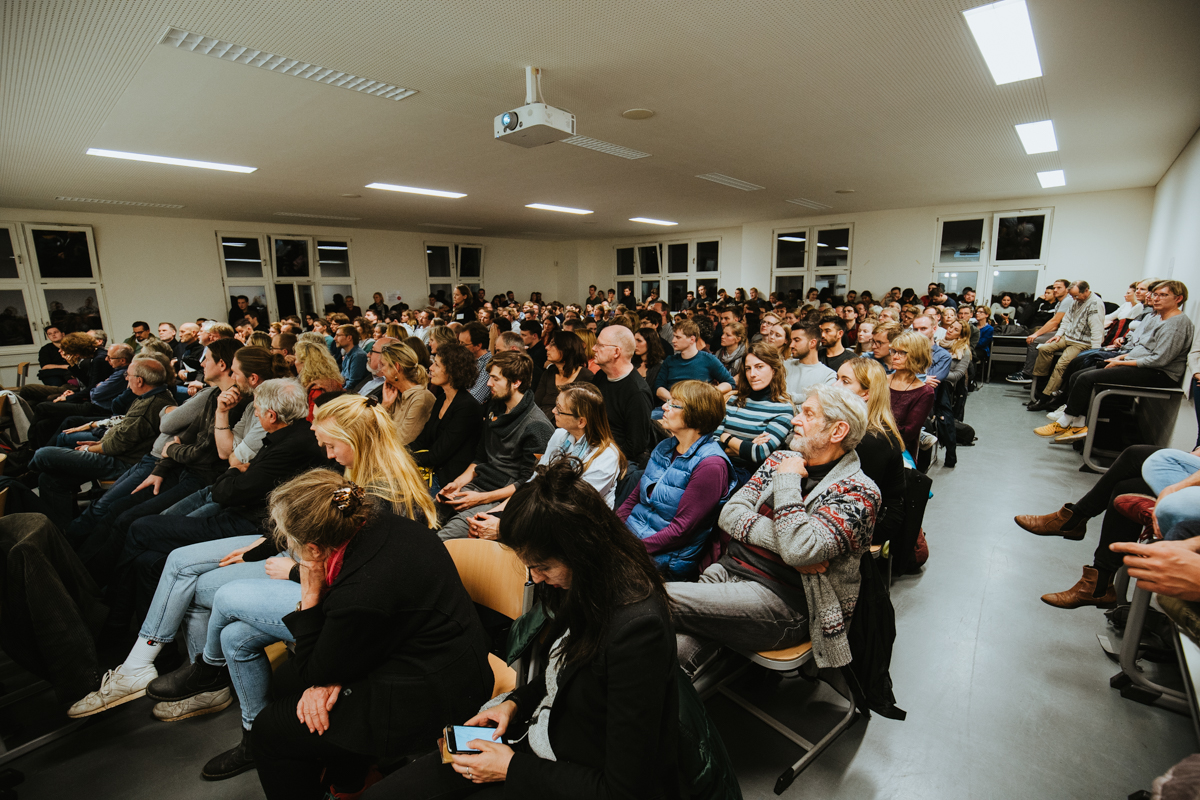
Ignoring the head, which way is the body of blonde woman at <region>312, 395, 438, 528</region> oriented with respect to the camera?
to the viewer's left

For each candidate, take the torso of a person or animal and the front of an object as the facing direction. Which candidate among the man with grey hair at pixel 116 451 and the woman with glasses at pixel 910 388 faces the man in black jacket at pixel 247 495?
the woman with glasses

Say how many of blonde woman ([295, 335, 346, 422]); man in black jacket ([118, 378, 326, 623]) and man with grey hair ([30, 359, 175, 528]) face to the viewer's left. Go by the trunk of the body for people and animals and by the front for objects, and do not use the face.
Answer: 3

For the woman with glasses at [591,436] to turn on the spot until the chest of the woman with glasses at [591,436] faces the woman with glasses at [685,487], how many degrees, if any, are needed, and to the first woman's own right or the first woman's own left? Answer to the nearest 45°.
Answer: approximately 90° to the first woman's own left

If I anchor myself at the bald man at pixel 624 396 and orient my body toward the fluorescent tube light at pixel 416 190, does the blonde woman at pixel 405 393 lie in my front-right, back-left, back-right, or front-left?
front-left

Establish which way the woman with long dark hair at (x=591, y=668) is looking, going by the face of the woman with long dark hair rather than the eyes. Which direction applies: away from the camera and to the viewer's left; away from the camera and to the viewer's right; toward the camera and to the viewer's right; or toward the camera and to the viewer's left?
toward the camera and to the viewer's left

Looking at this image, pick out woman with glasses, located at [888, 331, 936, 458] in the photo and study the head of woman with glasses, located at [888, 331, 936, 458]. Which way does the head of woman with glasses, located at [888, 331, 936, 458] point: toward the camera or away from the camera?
toward the camera

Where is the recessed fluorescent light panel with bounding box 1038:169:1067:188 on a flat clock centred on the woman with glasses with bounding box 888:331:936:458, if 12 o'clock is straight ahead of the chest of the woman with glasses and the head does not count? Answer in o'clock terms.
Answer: The recessed fluorescent light panel is roughly at 5 o'clock from the woman with glasses.

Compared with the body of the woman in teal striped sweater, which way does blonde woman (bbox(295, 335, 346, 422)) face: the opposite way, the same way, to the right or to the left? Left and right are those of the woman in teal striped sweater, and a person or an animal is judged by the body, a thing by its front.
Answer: the same way

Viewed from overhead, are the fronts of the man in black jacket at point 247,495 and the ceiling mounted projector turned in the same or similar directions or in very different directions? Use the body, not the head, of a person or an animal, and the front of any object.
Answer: same or similar directions

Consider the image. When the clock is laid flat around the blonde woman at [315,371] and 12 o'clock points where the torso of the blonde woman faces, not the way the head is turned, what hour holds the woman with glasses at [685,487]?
The woman with glasses is roughly at 8 o'clock from the blonde woman.

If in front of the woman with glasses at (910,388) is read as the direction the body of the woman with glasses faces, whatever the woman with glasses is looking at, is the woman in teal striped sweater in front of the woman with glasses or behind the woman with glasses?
in front

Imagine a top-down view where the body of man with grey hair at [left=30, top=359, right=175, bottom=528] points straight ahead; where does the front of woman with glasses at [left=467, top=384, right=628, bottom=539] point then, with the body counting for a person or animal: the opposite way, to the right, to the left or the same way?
the same way

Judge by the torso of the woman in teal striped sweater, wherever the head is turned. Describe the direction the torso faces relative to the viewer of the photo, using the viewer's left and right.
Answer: facing the viewer and to the left of the viewer

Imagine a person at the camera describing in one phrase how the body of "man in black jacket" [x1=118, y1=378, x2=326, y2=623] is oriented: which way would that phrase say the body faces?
to the viewer's left

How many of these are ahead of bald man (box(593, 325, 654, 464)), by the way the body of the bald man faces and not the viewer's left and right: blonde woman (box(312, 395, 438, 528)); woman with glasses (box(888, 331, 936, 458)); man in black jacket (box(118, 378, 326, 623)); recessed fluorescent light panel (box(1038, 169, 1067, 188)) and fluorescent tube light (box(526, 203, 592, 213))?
2

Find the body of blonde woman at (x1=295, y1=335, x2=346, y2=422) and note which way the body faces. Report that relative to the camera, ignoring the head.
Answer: to the viewer's left

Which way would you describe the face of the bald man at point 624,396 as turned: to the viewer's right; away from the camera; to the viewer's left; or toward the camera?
to the viewer's left

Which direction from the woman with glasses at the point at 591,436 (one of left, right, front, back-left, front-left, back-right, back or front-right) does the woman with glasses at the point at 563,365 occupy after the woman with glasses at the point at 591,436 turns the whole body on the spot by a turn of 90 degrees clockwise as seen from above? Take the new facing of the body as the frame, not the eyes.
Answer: front-right

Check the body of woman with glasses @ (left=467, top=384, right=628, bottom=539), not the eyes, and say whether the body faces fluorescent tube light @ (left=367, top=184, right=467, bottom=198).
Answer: no

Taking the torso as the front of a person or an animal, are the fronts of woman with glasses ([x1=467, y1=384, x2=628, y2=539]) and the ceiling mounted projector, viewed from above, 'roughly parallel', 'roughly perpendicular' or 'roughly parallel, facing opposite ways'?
roughly parallel
